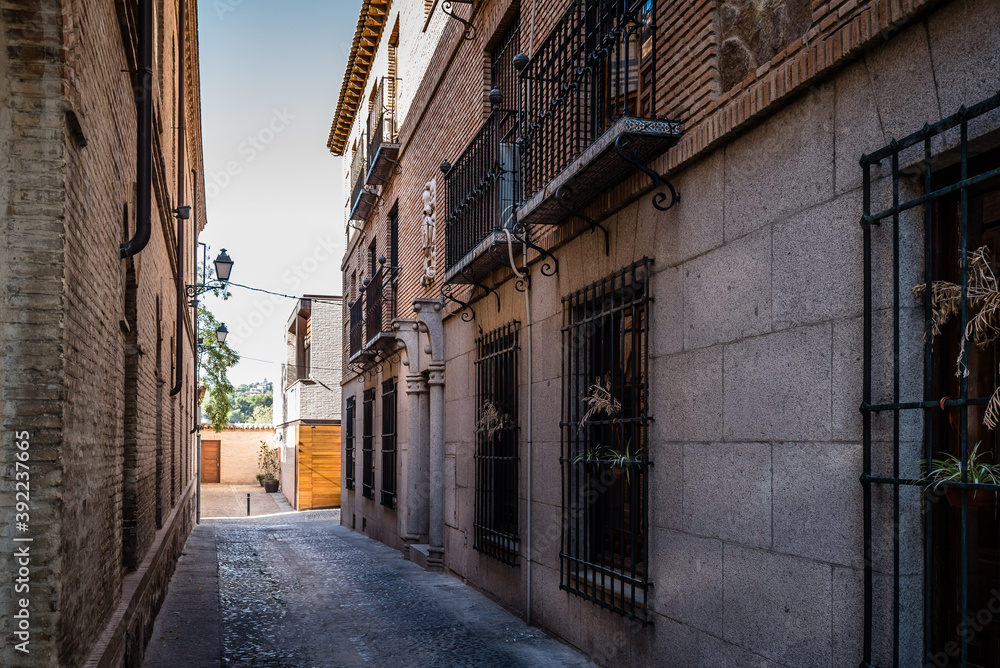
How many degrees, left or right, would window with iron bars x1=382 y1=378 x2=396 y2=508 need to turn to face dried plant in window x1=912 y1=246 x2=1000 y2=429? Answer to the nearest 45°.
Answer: approximately 90° to its left

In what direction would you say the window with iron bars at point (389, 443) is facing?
to the viewer's left

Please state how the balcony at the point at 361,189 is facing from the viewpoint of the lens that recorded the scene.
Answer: facing to the left of the viewer

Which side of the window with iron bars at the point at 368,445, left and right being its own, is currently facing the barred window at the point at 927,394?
left

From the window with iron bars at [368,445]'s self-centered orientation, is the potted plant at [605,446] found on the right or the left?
on its left

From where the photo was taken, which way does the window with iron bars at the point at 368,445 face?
to the viewer's left

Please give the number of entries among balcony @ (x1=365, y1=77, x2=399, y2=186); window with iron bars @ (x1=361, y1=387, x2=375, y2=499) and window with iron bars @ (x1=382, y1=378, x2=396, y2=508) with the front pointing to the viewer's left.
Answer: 3

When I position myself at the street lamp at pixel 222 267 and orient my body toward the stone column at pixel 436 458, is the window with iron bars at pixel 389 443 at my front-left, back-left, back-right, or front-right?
front-left

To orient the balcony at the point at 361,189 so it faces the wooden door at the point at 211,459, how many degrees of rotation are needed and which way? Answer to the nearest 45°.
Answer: approximately 90° to its right

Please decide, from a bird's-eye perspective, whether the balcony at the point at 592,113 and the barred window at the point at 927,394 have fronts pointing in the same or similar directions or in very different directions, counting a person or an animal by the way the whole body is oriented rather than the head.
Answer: same or similar directions

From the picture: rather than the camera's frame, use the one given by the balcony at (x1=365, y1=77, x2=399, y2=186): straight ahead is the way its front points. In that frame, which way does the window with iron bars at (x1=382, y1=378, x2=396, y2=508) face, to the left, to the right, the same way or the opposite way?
the same way

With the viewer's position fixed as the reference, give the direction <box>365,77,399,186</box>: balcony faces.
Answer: facing to the left of the viewer

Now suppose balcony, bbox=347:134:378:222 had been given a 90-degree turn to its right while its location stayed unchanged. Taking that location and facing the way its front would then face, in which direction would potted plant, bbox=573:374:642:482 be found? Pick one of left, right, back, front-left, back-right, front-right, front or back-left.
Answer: back

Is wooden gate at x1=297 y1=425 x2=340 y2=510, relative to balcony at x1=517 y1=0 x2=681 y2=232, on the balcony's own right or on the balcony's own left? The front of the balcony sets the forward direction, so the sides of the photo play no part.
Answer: on the balcony's own right
